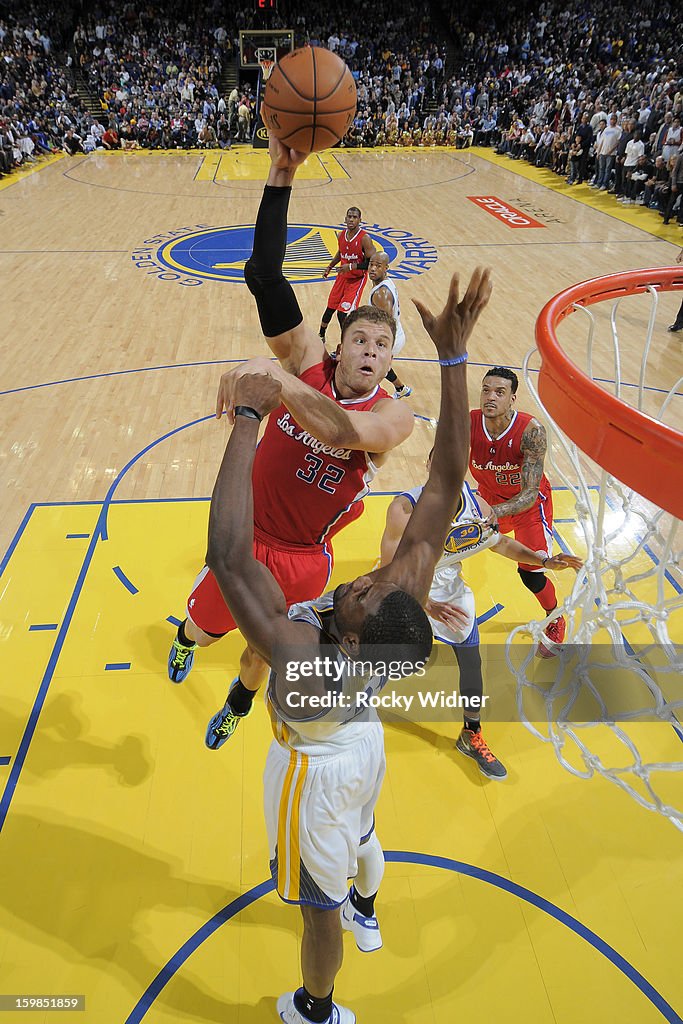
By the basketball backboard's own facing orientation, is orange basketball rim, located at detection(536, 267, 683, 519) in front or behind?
in front

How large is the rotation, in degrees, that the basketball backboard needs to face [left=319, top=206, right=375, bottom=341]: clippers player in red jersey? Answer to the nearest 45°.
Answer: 0° — it already faces them

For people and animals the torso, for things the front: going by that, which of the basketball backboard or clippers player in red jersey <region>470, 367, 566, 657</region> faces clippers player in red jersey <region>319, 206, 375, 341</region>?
the basketball backboard

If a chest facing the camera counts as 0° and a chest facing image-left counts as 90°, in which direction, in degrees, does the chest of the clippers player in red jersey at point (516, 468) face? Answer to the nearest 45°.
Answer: approximately 45°

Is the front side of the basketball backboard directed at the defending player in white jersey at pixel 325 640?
yes

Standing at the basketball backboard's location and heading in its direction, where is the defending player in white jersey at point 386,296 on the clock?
The defending player in white jersey is roughly at 12 o'clock from the basketball backboard.

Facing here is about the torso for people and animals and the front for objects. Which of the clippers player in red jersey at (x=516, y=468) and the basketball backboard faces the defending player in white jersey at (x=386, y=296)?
the basketball backboard

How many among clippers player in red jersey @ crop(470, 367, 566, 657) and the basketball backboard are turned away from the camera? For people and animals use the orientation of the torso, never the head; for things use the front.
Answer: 0

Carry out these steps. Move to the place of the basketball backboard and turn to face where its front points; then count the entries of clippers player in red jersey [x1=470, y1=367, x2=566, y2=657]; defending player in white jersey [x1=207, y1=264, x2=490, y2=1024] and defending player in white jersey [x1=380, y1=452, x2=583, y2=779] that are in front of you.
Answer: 3

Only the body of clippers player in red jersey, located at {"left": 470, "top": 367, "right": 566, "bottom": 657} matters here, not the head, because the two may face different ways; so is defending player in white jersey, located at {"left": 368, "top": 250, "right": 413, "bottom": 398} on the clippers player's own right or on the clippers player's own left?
on the clippers player's own right

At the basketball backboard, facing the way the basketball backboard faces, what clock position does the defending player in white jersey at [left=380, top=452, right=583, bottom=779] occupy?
The defending player in white jersey is roughly at 12 o'clock from the basketball backboard.
